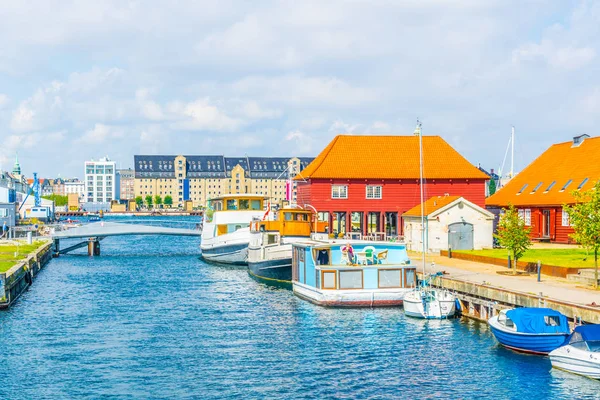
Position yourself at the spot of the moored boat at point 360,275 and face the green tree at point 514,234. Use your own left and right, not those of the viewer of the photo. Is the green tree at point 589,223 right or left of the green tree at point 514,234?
right

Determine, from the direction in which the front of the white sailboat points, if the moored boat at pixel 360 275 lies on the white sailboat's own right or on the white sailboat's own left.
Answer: on the white sailboat's own left

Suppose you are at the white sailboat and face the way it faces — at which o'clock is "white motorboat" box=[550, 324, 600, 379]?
The white motorboat is roughly at 5 o'clock from the white sailboat.

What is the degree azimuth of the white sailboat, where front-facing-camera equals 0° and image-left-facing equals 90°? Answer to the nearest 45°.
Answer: approximately 180°

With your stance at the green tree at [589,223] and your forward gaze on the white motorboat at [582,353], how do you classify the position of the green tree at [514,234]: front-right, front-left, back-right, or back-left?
back-right

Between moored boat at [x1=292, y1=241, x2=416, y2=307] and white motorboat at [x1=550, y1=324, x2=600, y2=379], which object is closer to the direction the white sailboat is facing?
the moored boat

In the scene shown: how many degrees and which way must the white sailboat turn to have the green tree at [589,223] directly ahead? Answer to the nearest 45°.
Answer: approximately 90° to its right

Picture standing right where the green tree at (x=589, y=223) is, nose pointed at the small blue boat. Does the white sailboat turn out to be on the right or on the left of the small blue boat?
right
